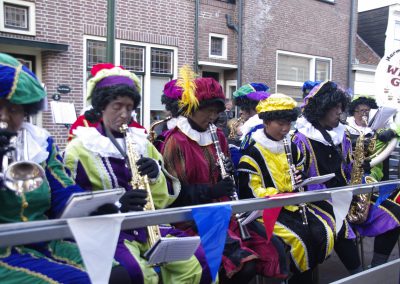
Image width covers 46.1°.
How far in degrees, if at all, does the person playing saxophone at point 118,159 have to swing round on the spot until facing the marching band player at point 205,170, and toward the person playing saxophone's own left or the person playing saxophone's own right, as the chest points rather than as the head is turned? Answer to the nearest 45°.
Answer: approximately 90° to the person playing saxophone's own left

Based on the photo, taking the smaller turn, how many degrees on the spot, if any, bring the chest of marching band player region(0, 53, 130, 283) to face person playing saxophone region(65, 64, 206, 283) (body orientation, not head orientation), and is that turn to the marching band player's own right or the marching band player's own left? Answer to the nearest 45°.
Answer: approximately 135° to the marching band player's own left

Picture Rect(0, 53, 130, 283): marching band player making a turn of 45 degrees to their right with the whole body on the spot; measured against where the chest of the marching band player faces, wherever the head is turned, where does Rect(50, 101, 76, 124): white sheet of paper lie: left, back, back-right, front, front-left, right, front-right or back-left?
back-right
